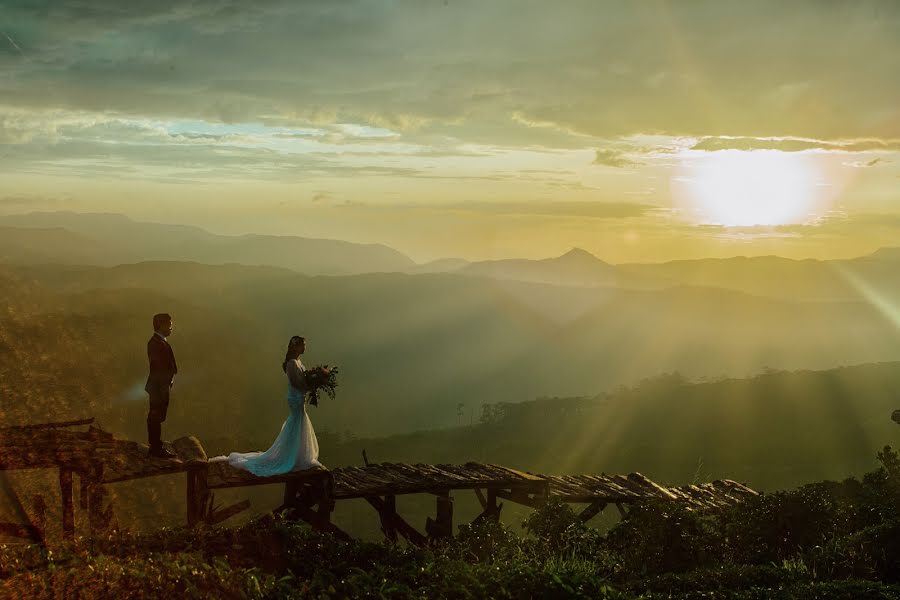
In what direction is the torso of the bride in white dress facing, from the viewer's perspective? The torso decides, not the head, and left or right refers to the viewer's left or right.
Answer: facing to the right of the viewer

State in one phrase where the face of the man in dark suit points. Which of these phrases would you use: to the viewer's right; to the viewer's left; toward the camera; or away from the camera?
to the viewer's right

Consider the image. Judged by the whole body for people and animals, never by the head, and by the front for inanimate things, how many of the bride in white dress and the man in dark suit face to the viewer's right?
2

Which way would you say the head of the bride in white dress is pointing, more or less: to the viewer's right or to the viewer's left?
to the viewer's right

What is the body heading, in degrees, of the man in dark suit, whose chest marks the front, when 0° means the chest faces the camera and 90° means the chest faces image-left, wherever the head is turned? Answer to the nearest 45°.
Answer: approximately 270°

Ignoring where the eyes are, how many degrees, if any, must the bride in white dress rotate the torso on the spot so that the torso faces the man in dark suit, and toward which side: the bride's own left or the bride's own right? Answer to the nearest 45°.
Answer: approximately 180°
